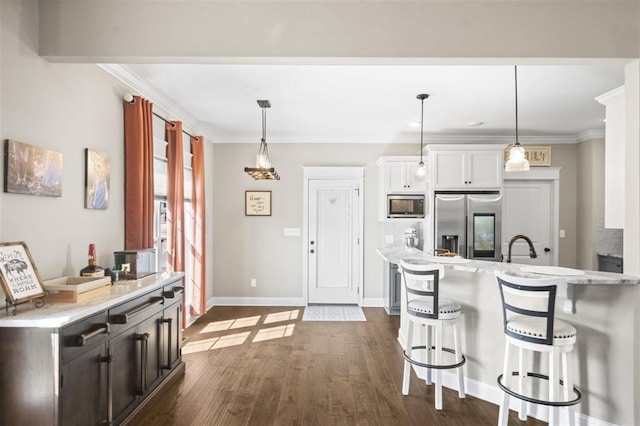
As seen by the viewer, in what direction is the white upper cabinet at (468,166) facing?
toward the camera

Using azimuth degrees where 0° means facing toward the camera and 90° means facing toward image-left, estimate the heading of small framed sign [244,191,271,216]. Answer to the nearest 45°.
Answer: approximately 0°

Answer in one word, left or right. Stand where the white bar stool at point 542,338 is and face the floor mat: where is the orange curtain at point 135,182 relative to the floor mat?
left

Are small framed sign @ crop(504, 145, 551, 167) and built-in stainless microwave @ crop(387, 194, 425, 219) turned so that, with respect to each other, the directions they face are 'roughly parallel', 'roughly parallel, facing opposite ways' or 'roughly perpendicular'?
roughly parallel

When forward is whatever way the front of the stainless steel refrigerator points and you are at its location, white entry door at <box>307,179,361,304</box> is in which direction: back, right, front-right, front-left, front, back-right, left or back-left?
right

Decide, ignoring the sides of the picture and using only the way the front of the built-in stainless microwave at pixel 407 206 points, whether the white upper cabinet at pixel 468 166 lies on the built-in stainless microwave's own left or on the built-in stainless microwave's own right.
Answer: on the built-in stainless microwave's own left

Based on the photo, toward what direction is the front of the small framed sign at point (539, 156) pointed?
toward the camera

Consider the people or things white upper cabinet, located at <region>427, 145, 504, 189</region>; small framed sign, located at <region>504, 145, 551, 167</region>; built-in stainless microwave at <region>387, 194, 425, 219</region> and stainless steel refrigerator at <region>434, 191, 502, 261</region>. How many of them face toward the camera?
4

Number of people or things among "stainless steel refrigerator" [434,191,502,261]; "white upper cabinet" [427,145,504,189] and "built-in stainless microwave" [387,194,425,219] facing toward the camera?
3

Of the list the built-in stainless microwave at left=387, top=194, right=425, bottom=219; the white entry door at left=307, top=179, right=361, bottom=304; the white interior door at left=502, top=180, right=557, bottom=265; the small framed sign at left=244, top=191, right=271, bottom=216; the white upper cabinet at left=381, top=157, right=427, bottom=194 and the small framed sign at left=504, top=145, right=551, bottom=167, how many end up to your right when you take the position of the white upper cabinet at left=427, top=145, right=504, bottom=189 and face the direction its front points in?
4

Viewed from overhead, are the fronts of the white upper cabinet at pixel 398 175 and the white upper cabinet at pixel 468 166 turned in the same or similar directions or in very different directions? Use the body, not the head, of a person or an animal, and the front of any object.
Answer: same or similar directions

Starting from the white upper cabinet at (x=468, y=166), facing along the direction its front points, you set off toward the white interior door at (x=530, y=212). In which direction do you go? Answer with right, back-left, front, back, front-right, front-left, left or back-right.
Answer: back-left

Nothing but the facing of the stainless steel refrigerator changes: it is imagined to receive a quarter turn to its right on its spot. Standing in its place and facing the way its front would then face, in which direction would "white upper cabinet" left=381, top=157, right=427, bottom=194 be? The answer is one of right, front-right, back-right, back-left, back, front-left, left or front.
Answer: front

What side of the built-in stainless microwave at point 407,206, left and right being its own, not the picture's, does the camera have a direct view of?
front

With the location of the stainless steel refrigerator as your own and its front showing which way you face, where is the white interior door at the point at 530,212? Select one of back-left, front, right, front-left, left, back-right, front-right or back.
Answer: back-left

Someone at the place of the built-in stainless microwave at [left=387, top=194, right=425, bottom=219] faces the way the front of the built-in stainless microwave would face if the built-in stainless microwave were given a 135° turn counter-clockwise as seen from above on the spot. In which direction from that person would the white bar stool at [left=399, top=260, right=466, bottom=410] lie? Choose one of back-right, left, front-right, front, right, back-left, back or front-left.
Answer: back-right
